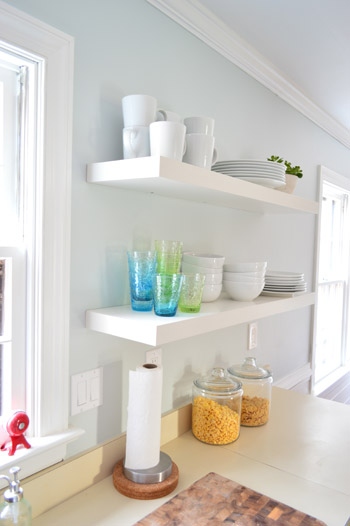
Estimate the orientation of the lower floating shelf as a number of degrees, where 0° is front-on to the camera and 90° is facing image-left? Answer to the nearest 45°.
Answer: approximately 315°

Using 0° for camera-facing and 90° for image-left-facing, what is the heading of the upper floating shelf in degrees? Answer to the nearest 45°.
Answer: approximately 315°
